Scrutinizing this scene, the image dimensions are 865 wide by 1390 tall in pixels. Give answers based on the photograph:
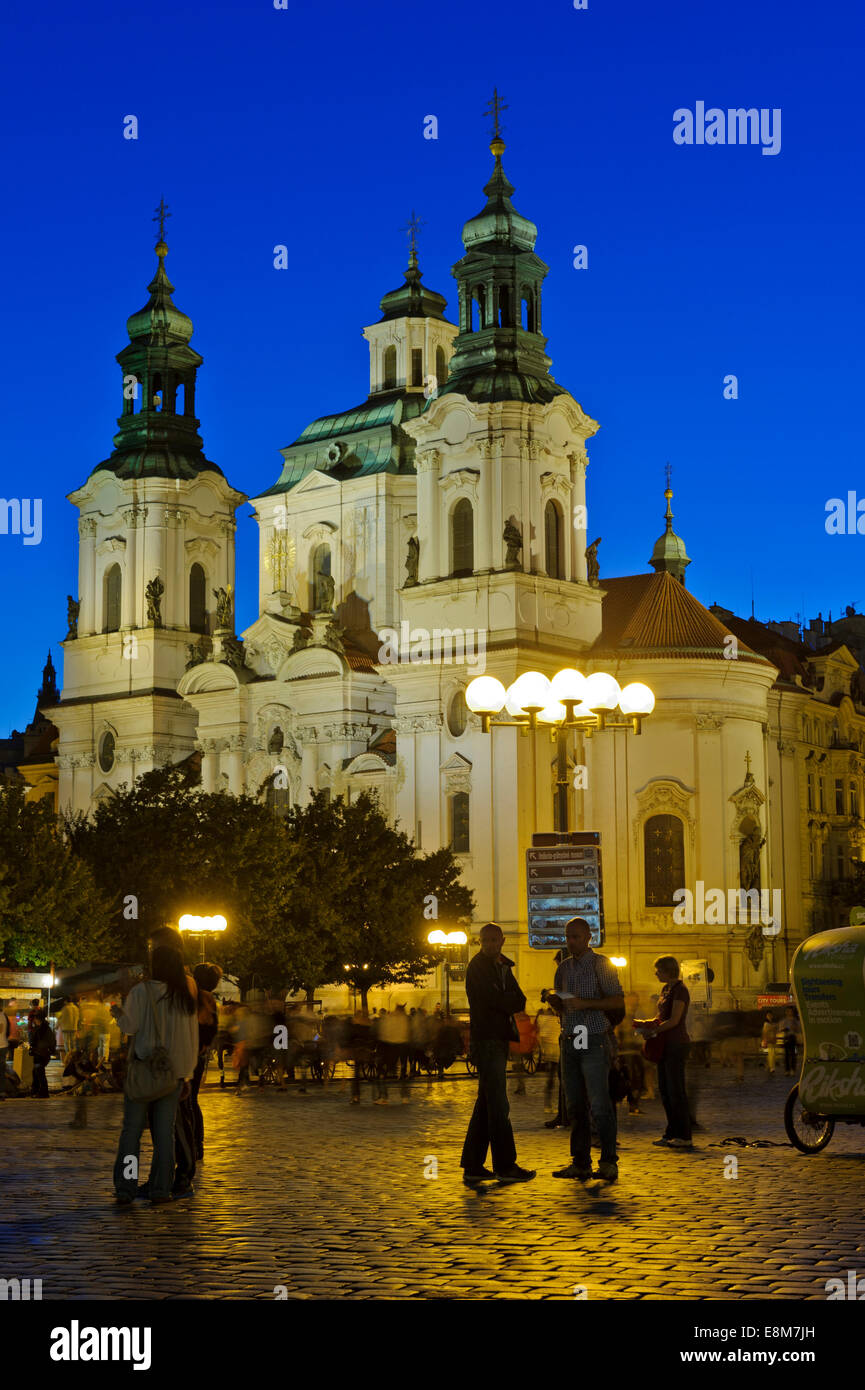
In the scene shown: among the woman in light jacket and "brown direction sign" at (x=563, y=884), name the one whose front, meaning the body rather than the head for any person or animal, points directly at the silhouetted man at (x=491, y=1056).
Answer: the brown direction sign

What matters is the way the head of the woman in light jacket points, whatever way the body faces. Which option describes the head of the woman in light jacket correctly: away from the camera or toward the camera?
away from the camera

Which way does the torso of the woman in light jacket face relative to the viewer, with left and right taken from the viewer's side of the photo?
facing away from the viewer and to the left of the viewer

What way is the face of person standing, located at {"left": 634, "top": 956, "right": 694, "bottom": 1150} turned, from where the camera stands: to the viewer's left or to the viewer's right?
to the viewer's left

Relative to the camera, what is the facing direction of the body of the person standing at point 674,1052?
to the viewer's left

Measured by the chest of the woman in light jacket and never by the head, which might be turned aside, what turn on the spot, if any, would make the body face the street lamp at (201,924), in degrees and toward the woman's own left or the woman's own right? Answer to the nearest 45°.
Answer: approximately 45° to the woman's own right

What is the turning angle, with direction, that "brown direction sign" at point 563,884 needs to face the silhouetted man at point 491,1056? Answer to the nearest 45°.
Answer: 0° — it already faces them

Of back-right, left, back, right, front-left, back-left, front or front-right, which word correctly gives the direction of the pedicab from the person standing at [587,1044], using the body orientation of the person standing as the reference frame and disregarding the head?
back

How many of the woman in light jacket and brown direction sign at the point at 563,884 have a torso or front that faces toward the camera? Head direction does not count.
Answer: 1

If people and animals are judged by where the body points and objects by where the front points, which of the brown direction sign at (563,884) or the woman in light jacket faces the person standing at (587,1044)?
the brown direction sign
